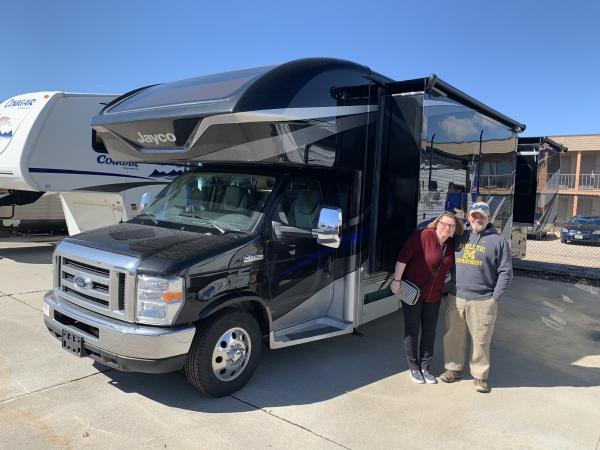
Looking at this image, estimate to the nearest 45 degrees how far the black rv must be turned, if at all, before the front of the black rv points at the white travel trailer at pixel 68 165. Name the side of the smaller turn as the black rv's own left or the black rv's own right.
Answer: approximately 90° to the black rv's own right

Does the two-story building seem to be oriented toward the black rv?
yes

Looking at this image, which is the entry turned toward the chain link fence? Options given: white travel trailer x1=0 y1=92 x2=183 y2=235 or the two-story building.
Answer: the two-story building

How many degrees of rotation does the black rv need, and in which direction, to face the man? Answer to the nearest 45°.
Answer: approximately 135° to its left

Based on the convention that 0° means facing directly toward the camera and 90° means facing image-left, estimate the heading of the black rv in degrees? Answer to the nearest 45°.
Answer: approximately 45°

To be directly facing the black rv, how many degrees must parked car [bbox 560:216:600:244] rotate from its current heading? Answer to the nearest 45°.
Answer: approximately 45° to its left

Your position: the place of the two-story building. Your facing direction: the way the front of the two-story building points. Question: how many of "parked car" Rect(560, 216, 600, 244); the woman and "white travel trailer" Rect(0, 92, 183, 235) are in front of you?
3

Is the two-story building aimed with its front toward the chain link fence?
yes

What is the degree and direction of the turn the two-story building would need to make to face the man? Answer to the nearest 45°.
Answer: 0° — it already faces them

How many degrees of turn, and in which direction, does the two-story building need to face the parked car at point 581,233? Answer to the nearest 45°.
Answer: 0° — it already faces it

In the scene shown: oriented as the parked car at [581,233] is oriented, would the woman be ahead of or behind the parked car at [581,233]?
ahead
